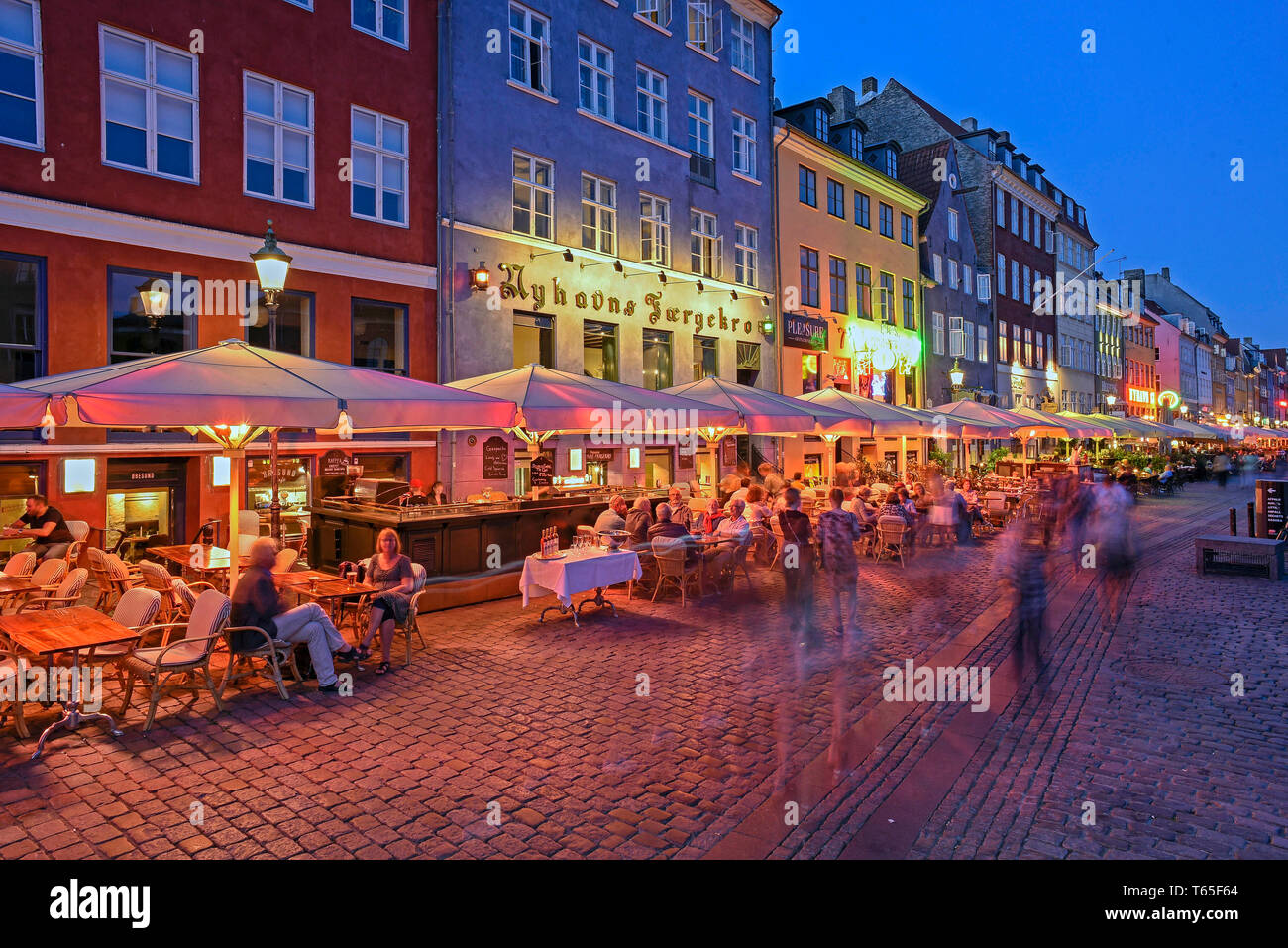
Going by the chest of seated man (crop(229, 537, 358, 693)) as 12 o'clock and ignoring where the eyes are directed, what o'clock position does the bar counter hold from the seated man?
The bar counter is roughly at 10 o'clock from the seated man.

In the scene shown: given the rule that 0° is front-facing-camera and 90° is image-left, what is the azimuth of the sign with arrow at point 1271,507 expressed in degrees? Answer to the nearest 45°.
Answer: approximately 0°

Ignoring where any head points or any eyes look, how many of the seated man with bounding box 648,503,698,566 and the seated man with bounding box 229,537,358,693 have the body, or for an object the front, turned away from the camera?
1

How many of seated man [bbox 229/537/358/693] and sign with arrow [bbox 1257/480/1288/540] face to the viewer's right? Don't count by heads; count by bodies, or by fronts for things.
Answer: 1

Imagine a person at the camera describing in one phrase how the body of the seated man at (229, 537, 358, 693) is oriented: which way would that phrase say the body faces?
to the viewer's right

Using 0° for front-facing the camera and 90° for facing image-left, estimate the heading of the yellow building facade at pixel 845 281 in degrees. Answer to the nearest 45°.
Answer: approximately 315°

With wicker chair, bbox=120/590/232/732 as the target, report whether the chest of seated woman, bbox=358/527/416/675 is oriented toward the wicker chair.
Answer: no

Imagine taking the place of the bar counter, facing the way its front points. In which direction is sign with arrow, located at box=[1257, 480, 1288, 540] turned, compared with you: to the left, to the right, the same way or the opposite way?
to the right

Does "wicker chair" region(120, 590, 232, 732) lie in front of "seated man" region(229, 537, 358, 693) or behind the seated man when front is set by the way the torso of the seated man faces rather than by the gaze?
behind

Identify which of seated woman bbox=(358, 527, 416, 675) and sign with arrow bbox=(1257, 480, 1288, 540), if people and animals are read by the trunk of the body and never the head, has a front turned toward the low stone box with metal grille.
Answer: the sign with arrow
